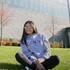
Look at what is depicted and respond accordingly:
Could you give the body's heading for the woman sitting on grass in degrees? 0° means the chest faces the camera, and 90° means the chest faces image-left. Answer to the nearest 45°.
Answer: approximately 0°
